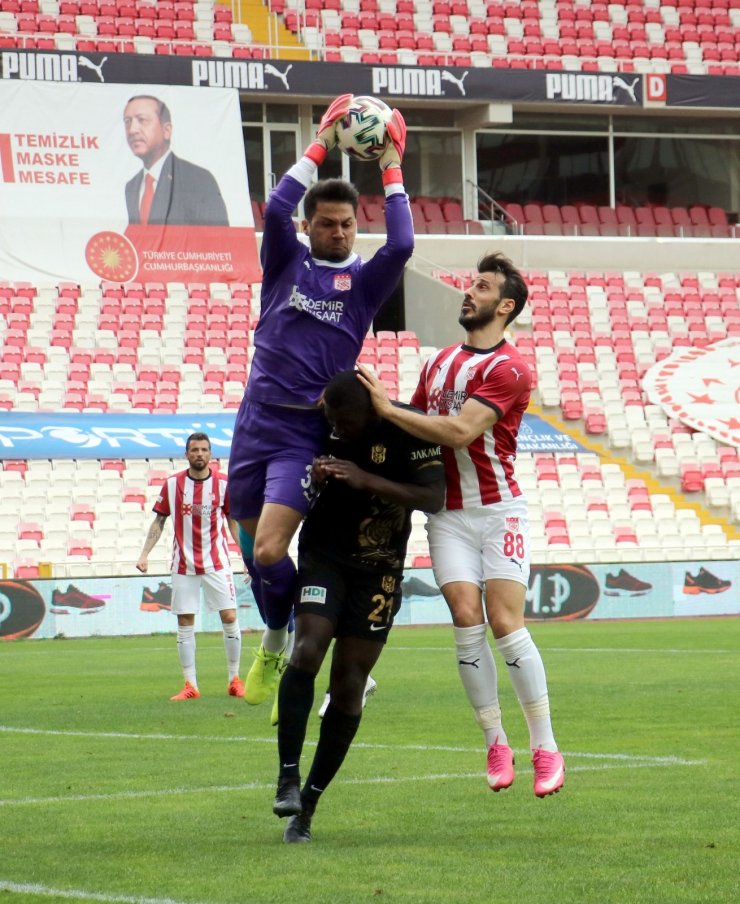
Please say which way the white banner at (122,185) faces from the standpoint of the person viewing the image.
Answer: facing the viewer

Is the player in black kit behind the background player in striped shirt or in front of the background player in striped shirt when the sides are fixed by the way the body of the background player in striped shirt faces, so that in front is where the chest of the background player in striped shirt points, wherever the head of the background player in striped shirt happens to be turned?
in front

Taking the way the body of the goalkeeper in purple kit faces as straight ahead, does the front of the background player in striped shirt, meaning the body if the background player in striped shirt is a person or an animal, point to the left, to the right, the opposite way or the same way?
the same way

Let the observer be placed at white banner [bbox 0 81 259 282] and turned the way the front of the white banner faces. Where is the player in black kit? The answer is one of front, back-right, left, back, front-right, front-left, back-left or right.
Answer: front

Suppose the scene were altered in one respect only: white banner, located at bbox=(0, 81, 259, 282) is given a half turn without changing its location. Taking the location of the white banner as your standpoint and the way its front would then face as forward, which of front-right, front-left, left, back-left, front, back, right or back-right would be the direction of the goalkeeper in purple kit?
back

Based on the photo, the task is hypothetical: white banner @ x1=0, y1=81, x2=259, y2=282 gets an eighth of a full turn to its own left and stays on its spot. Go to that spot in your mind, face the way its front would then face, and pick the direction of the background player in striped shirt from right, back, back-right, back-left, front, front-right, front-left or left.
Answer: front-right

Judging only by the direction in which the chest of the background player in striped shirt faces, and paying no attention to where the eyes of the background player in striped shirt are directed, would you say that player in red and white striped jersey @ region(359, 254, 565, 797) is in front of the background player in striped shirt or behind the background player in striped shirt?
in front

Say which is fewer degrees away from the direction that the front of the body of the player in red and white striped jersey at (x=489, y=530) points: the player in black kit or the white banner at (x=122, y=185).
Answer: the player in black kit

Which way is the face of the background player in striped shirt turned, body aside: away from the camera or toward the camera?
toward the camera

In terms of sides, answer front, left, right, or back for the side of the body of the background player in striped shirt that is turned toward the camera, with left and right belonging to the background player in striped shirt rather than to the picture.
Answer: front

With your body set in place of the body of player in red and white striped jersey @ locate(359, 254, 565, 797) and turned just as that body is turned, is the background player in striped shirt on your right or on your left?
on your right

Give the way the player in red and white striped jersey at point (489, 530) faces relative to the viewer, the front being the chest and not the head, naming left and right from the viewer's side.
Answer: facing the viewer and to the left of the viewer

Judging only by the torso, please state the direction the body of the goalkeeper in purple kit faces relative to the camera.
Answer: toward the camera
